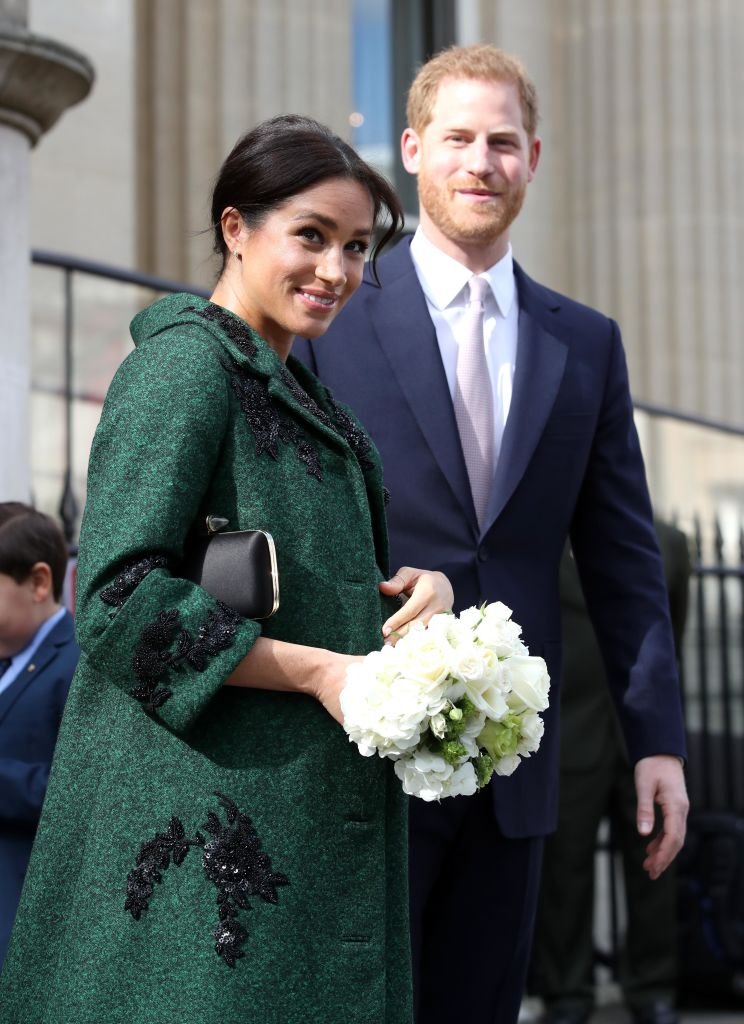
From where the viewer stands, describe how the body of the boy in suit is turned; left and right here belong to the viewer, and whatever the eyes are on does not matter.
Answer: facing the viewer and to the left of the viewer

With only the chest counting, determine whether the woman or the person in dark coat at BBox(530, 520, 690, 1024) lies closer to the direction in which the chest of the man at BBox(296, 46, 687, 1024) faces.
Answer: the woman

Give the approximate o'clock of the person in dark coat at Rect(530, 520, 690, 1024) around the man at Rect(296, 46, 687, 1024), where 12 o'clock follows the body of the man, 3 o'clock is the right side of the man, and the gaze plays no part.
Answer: The person in dark coat is roughly at 6 o'clock from the man.

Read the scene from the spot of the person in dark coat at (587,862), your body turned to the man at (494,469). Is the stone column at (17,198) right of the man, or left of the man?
right

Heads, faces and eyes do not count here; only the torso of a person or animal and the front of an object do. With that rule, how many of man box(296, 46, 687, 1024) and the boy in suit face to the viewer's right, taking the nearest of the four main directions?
0

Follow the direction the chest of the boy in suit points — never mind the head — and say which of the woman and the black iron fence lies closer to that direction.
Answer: the woman

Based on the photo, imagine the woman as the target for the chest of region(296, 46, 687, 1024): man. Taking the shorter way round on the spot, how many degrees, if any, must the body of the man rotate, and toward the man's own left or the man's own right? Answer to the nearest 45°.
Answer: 0° — they already face them

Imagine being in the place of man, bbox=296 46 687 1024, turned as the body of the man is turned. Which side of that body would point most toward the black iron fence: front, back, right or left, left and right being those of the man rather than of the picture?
back

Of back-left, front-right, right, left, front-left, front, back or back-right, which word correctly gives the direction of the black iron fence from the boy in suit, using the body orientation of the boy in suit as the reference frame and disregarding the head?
back

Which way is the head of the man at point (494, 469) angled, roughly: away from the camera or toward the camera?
toward the camera

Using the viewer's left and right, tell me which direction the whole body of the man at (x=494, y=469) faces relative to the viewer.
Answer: facing the viewer
